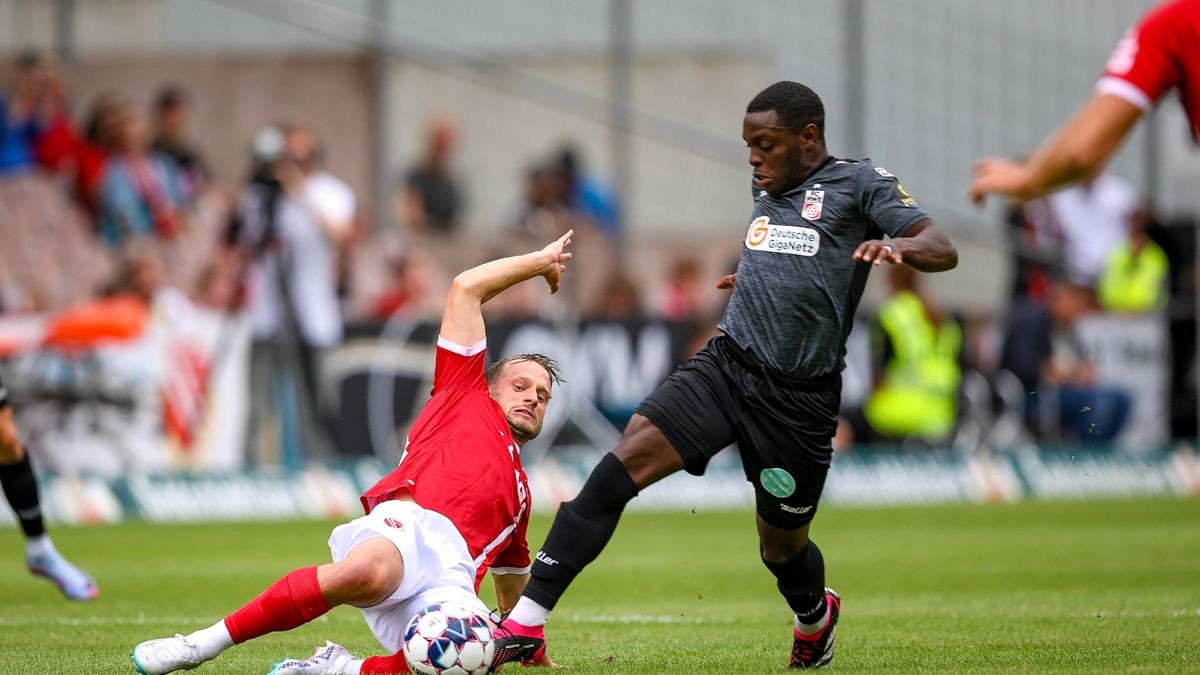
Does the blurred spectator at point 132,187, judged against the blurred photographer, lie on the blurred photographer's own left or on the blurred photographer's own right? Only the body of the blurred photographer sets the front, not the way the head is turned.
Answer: on the blurred photographer's own right

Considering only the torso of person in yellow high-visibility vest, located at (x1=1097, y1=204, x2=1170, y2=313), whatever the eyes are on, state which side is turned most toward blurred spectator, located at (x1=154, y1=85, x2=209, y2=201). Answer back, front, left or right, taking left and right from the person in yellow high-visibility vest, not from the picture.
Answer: right

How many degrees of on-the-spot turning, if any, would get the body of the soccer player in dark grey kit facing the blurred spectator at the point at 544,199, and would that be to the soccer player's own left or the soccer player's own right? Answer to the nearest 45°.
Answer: approximately 135° to the soccer player's own right

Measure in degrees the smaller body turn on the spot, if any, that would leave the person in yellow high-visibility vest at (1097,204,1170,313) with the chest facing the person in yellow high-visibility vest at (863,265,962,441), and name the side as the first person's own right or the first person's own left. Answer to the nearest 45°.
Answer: approximately 45° to the first person's own right

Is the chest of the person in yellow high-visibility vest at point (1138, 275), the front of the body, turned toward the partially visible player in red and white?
yes

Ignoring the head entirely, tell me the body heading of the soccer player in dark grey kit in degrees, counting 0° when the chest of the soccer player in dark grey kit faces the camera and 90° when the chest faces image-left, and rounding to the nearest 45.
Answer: approximately 45°

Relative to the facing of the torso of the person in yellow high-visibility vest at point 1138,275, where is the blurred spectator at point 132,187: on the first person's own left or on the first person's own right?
on the first person's own right

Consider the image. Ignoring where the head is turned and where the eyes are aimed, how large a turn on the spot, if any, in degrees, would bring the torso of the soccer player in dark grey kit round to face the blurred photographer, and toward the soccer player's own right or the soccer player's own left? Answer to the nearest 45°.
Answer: approximately 90° to the soccer player's own right

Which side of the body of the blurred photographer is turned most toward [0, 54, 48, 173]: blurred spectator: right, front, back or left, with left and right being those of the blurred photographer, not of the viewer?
right

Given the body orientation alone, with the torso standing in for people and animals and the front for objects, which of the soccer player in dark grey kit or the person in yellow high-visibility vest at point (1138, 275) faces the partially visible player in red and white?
the person in yellow high-visibility vest

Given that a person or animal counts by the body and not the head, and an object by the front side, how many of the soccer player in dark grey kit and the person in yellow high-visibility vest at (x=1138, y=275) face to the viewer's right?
0
